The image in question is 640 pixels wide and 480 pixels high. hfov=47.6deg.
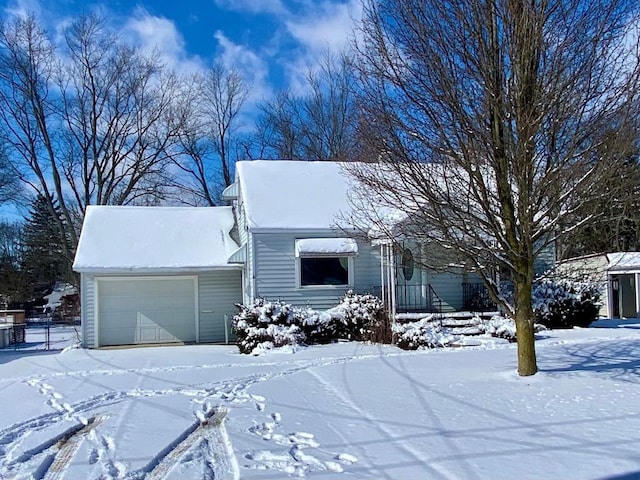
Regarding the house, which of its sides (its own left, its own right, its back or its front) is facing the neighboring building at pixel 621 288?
left

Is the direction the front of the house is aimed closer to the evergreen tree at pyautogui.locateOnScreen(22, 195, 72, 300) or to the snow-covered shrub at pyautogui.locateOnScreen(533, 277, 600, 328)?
the snow-covered shrub

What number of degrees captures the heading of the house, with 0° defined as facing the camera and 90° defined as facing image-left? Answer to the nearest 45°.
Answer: approximately 0°

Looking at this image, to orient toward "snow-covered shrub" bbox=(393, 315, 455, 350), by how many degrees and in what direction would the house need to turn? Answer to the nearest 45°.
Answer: approximately 45° to its left

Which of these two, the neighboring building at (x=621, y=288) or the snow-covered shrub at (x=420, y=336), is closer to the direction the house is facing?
the snow-covered shrub

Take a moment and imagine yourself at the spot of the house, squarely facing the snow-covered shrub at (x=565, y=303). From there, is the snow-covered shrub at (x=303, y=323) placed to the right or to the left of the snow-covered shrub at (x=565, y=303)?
right

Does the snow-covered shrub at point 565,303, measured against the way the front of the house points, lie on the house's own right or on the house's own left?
on the house's own left

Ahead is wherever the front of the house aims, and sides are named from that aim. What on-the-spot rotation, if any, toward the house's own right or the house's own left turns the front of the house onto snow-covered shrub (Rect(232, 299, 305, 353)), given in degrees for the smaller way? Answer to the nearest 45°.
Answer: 0° — it already faces it

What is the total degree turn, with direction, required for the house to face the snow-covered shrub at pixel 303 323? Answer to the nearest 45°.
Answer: approximately 45° to its left

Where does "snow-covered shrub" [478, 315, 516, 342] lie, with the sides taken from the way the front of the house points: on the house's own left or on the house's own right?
on the house's own left

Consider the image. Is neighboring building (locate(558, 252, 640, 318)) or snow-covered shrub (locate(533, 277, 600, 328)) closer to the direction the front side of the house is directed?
the snow-covered shrub

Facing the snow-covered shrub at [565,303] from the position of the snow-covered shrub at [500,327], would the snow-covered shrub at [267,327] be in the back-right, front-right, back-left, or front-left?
back-left

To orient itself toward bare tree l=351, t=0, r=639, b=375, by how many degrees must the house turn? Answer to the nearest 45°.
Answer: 0° — it already faces it
